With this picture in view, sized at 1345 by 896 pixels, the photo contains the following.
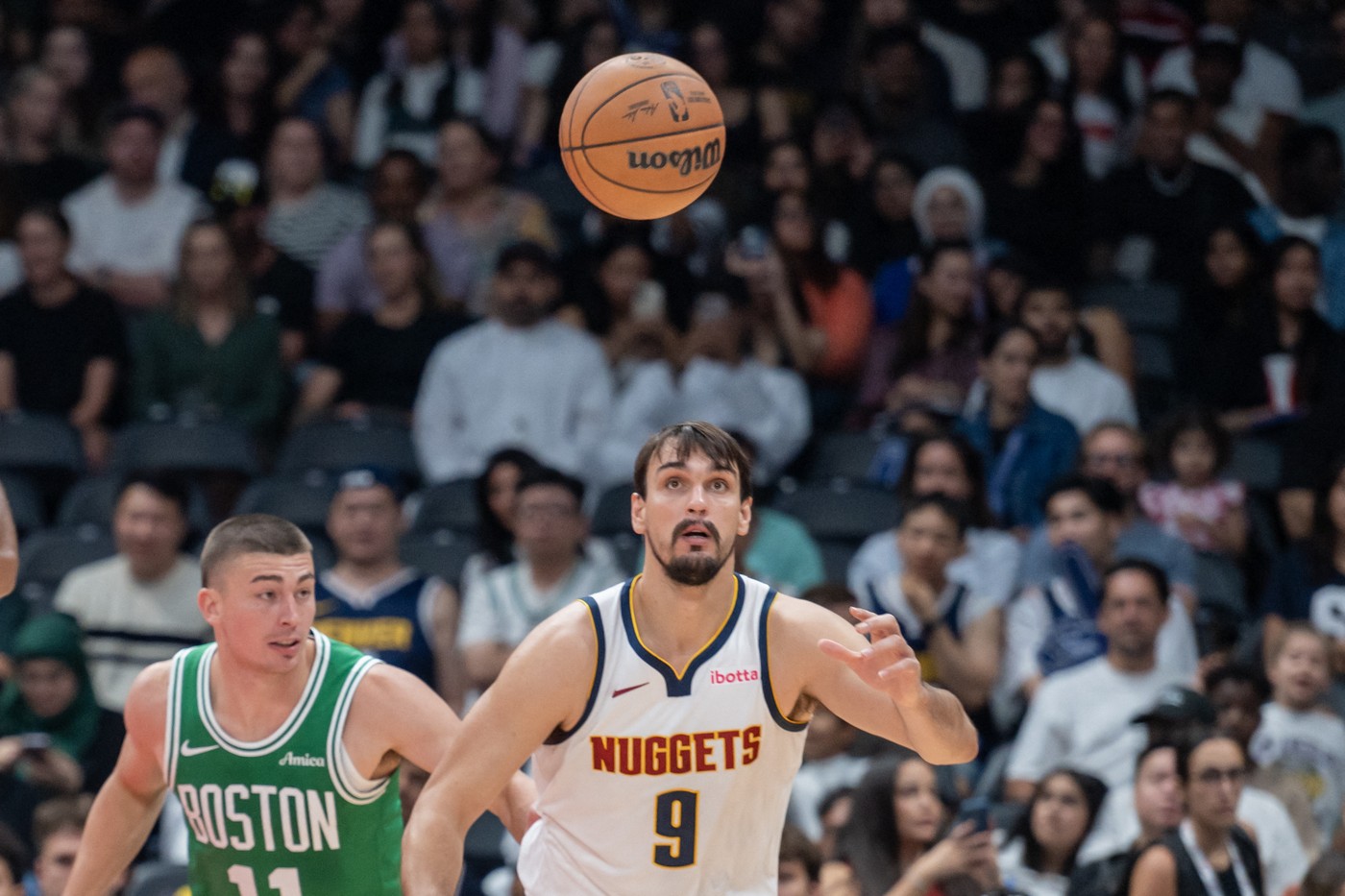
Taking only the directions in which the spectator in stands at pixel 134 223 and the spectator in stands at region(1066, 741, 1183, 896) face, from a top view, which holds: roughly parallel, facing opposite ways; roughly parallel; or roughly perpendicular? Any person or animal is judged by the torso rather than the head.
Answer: roughly parallel

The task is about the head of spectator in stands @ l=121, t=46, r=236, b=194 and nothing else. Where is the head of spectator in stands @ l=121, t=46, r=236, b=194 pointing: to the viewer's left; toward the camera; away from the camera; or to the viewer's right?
toward the camera

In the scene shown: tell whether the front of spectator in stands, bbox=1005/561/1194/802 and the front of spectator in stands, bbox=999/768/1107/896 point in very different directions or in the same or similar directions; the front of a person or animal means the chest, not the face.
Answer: same or similar directions

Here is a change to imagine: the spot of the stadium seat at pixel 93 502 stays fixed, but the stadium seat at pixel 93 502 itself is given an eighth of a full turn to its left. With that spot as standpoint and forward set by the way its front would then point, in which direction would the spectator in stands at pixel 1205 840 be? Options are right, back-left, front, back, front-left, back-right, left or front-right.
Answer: front

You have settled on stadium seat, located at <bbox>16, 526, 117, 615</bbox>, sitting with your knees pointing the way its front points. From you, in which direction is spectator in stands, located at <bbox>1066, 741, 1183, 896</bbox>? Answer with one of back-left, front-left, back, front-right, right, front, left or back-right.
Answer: front-left

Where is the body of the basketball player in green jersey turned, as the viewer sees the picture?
toward the camera

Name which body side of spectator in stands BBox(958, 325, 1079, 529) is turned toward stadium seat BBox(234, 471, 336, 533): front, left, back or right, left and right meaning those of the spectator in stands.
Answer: right

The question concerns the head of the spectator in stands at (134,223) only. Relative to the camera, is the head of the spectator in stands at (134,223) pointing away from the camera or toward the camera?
toward the camera

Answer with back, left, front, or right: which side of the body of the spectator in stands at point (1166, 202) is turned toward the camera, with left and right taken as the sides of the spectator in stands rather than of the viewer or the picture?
front

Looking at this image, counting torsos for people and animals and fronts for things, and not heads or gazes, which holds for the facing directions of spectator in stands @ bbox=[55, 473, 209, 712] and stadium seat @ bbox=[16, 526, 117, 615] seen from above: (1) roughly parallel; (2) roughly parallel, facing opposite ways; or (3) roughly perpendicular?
roughly parallel

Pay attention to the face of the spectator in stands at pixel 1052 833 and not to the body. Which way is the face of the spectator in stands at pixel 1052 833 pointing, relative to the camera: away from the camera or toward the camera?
toward the camera

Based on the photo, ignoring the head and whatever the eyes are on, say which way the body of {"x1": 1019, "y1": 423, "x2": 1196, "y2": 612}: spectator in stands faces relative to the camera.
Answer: toward the camera

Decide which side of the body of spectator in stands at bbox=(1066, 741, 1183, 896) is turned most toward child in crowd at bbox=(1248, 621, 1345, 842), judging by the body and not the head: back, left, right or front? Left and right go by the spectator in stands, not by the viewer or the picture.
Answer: left

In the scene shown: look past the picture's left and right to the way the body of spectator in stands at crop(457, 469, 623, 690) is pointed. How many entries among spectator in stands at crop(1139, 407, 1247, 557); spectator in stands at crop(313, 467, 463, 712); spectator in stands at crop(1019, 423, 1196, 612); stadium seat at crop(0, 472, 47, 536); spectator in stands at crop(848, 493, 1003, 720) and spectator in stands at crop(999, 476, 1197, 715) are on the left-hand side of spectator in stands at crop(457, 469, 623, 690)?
4

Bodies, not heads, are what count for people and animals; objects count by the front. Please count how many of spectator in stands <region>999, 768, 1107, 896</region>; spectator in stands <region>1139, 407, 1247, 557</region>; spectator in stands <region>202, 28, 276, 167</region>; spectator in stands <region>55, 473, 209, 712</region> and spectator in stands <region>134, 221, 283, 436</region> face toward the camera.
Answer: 5

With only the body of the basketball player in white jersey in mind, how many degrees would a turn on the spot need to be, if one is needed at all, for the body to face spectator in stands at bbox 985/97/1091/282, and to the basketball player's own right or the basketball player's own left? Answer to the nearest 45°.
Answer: approximately 180°

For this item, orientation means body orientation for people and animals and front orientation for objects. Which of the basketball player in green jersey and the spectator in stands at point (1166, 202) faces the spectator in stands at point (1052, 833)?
the spectator in stands at point (1166, 202)
